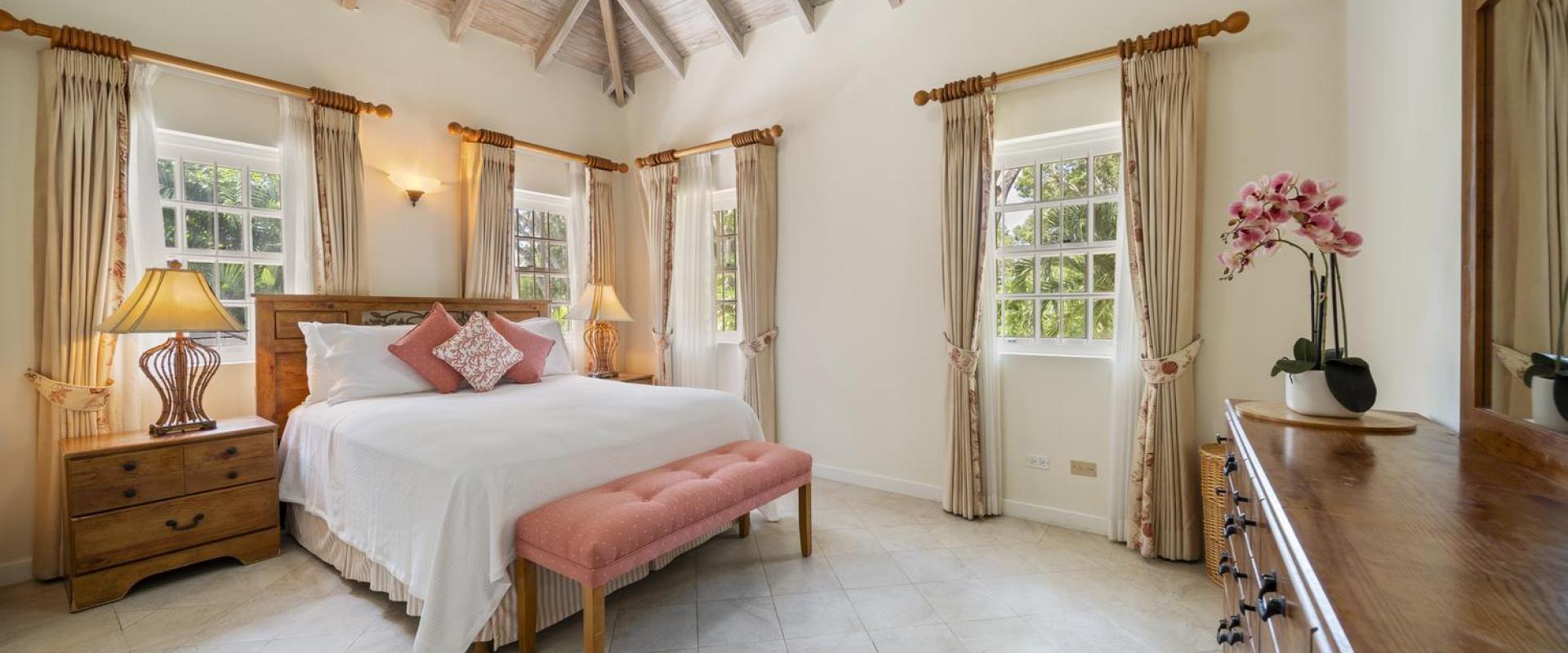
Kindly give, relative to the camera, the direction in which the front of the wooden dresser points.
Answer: facing to the left of the viewer

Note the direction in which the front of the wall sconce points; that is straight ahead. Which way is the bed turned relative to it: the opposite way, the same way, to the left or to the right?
the same way

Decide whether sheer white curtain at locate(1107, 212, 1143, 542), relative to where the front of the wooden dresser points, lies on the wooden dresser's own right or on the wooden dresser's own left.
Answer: on the wooden dresser's own right

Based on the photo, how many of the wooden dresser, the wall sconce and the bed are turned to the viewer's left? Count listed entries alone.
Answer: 1

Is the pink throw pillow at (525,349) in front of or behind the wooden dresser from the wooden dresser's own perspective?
in front

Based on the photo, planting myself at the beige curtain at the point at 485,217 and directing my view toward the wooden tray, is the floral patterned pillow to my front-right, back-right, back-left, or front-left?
front-right

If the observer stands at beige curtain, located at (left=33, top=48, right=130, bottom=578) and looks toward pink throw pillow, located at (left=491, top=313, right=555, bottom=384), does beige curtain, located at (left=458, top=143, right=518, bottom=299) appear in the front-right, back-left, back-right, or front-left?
front-left

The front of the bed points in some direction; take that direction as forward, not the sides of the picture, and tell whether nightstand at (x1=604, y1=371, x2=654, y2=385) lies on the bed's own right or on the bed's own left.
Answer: on the bed's own left

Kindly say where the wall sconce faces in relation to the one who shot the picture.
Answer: facing the viewer and to the right of the viewer

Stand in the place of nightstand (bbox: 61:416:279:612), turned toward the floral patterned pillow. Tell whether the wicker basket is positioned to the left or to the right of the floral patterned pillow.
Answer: right

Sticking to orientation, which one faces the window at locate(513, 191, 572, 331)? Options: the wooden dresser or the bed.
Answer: the wooden dresser

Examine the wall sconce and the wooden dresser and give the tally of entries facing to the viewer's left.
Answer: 1
